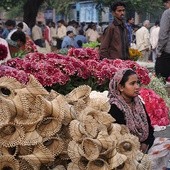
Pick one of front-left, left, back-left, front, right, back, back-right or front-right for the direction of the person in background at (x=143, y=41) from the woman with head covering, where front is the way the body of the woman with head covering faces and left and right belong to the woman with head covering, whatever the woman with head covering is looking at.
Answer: back-left

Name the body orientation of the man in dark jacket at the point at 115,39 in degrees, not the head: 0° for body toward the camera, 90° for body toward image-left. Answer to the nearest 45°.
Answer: approximately 315°

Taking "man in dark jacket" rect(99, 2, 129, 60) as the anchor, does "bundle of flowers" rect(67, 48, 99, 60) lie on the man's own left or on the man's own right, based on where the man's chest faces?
on the man's own right

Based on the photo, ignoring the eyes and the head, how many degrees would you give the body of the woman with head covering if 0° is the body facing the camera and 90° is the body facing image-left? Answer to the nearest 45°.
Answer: approximately 315°

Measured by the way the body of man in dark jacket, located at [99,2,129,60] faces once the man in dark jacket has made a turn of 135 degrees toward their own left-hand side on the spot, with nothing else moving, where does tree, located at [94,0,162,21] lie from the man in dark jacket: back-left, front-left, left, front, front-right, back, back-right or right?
front

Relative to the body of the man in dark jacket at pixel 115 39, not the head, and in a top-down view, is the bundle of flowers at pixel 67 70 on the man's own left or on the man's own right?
on the man's own right

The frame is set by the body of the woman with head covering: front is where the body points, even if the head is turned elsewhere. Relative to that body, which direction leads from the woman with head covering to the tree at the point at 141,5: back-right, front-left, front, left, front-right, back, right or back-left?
back-left

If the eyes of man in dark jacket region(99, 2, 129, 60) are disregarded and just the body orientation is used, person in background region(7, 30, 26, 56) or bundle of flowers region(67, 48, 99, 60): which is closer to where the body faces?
the bundle of flowers

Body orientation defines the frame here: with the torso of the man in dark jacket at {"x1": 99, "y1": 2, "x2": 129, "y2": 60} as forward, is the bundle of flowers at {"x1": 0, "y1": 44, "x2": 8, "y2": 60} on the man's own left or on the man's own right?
on the man's own right

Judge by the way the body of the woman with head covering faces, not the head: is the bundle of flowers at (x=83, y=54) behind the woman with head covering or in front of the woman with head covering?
behind
